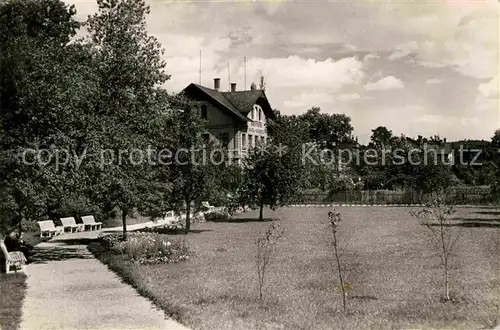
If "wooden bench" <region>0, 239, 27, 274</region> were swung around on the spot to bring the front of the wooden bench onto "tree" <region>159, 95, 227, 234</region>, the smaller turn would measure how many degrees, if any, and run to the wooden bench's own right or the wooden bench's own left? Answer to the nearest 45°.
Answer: approximately 45° to the wooden bench's own left

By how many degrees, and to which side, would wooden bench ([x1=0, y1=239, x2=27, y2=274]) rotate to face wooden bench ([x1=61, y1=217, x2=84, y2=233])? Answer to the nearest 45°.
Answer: approximately 90° to its left

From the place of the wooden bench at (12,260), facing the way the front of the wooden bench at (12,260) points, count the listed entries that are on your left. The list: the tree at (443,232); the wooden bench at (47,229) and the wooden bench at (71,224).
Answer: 2

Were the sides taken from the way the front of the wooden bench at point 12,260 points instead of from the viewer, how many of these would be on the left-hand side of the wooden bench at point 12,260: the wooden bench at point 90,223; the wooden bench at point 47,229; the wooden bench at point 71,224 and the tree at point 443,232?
3

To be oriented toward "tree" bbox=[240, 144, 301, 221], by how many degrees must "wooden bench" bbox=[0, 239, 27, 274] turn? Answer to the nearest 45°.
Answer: approximately 45° to its left

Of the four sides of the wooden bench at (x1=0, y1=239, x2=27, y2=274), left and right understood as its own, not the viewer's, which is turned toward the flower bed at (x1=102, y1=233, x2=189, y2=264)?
front

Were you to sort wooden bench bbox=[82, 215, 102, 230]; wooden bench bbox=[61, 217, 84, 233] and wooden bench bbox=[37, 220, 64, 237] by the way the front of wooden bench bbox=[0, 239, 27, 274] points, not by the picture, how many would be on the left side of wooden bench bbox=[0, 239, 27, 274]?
3

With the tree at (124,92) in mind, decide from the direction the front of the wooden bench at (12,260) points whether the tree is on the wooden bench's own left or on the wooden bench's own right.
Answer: on the wooden bench's own left

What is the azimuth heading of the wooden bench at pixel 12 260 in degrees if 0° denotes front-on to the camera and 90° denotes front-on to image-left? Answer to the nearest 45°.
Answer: approximately 270°

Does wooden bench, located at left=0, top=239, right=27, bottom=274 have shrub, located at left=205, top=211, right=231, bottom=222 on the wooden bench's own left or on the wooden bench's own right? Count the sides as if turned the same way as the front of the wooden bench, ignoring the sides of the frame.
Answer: on the wooden bench's own left
